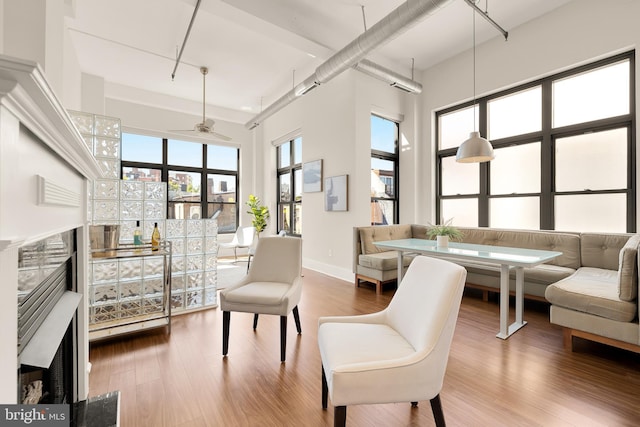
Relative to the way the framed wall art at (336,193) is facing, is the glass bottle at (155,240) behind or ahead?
ahead

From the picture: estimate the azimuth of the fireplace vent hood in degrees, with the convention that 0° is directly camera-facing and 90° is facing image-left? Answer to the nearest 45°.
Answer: approximately 315°

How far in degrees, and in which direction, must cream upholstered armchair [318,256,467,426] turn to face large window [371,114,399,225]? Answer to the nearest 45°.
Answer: approximately 90° to its right

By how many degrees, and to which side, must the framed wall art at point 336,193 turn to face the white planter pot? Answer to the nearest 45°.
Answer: approximately 90° to its left

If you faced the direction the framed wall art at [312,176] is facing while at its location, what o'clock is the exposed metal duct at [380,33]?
The exposed metal duct is roughly at 10 o'clock from the framed wall art.

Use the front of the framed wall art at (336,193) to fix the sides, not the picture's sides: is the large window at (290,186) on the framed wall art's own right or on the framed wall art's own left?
on the framed wall art's own right

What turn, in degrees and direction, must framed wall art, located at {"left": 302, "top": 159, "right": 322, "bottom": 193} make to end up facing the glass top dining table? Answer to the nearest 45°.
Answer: approximately 90° to its left

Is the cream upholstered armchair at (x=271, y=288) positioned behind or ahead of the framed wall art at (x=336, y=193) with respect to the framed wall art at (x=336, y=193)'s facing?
ahead

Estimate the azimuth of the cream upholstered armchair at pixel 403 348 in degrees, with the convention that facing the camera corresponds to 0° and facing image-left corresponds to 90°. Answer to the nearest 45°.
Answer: approximately 90°

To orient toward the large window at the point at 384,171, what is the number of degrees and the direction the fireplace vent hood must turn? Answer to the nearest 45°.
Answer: approximately 45° to its left

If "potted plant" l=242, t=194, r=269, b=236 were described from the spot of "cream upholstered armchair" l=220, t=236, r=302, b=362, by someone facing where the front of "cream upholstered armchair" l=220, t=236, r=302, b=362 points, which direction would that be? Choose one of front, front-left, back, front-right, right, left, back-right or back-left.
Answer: back-right

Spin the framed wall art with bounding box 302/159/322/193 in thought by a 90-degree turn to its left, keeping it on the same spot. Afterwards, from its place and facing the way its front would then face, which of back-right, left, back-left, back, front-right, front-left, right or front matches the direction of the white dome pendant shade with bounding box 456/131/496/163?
front
